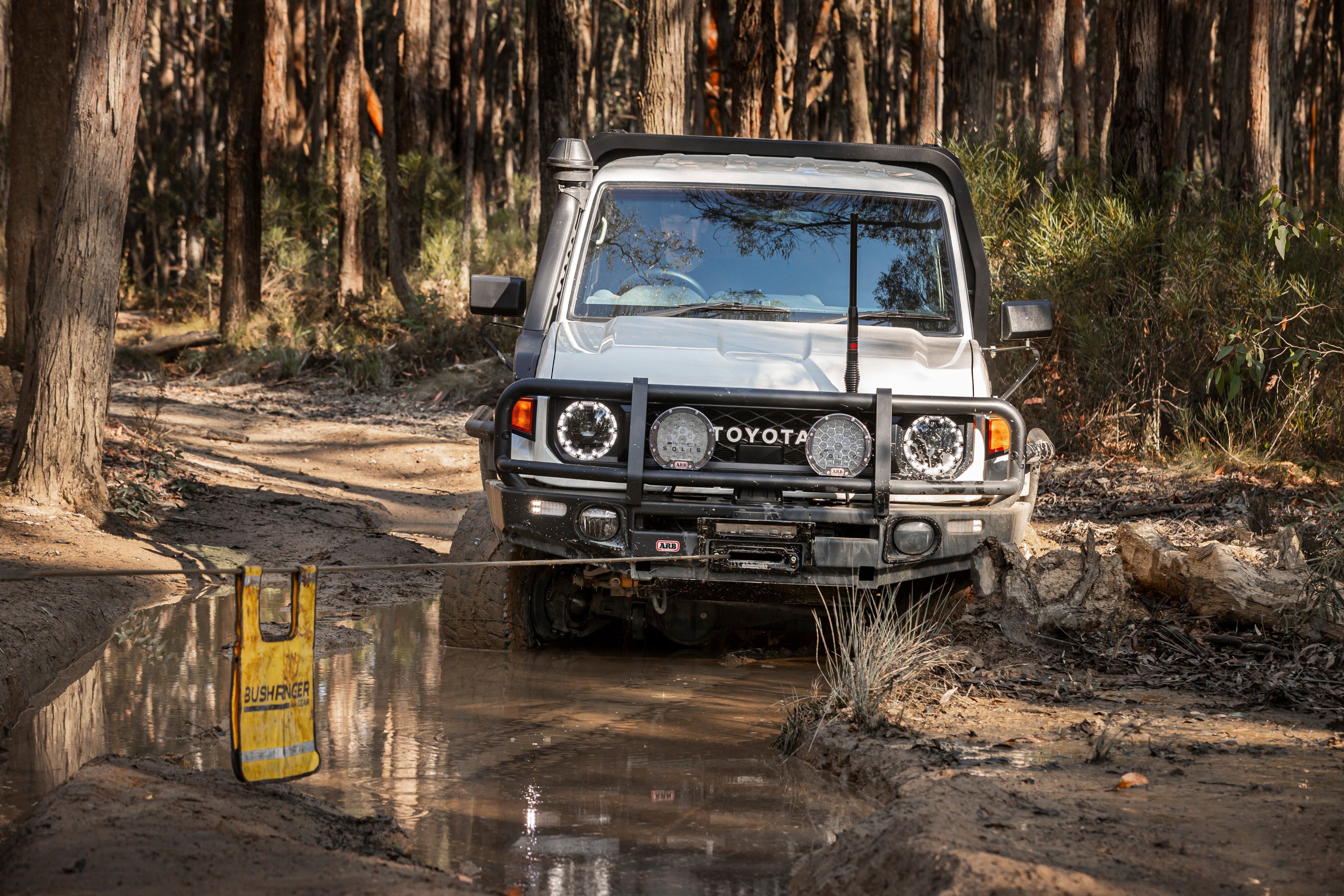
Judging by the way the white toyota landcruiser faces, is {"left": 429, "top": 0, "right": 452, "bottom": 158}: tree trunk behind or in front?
behind

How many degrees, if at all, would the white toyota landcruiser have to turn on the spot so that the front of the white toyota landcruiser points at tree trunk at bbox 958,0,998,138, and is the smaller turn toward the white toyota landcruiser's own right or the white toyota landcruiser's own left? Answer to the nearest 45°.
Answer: approximately 180°

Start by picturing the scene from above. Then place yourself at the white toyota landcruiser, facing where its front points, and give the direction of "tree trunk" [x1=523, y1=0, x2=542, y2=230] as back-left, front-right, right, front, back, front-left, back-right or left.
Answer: back

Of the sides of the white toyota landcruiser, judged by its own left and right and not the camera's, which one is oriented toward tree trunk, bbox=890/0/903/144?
back

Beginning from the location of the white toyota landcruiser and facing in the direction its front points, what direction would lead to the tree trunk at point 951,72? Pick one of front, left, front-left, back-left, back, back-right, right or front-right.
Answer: back

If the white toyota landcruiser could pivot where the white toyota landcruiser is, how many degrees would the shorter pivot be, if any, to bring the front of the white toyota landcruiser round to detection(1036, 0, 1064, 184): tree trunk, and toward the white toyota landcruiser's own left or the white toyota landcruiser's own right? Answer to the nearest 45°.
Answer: approximately 180°

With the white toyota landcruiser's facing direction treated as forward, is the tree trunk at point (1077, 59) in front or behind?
behind

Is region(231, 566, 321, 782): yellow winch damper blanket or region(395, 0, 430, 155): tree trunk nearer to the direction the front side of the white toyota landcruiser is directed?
the yellow winch damper blanket

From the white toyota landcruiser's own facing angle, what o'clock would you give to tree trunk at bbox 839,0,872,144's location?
The tree trunk is roughly at 6 o'clock from the white toyota landcruiser.

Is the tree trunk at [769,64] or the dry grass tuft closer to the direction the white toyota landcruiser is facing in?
the dry grass tuft

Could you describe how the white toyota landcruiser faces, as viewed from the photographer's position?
facing the viewer
